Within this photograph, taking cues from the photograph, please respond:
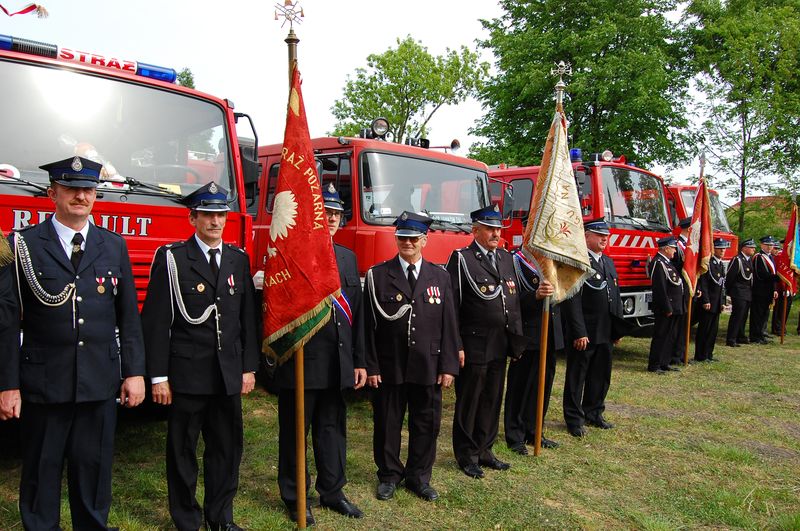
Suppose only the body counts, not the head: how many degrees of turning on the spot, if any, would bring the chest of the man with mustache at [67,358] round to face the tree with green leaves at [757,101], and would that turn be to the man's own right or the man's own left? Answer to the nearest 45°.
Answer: approximately 135° to the man's own left

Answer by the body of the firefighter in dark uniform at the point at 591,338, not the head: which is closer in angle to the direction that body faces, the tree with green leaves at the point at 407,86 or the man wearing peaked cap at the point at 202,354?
the man wearing peaked cap

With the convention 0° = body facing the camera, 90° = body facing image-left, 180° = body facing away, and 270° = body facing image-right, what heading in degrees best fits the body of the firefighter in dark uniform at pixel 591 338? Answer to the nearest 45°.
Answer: approximately 315°

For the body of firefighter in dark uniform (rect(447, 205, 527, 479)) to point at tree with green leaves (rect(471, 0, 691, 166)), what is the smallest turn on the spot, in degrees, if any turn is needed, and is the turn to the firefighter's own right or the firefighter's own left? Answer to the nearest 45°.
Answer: approximately 135° to the firefighter's own left

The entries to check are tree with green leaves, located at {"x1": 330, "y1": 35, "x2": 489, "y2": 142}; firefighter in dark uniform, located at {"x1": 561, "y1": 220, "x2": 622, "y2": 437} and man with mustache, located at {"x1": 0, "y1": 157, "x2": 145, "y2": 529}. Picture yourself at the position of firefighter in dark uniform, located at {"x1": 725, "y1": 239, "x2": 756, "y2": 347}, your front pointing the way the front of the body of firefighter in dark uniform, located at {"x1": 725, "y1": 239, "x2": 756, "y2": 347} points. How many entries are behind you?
1

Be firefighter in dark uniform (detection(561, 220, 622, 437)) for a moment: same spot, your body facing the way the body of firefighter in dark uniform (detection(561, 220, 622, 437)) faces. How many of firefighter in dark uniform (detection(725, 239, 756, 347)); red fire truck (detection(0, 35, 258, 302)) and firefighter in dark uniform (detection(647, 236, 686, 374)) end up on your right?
1

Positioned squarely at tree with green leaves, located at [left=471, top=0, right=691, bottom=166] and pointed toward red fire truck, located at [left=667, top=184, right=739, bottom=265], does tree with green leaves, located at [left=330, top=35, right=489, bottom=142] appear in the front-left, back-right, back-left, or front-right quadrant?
back-right

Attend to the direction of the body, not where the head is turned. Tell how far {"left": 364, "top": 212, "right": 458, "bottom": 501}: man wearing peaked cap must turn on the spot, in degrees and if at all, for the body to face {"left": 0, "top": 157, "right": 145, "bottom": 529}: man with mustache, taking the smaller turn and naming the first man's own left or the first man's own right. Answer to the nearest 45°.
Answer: approximately 45° to the first man's own right

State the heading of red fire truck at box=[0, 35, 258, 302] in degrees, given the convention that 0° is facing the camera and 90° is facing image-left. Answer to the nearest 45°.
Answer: approximately 315°

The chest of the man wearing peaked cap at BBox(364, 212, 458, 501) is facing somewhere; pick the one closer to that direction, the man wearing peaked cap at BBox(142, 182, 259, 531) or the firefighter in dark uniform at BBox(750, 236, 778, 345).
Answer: the man wearing peaked cap

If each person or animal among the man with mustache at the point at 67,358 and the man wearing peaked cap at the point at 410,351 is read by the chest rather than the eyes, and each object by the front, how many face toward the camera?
2

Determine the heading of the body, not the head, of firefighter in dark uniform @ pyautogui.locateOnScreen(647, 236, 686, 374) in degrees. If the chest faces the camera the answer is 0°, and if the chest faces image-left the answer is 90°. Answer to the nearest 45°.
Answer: approximately 315°
